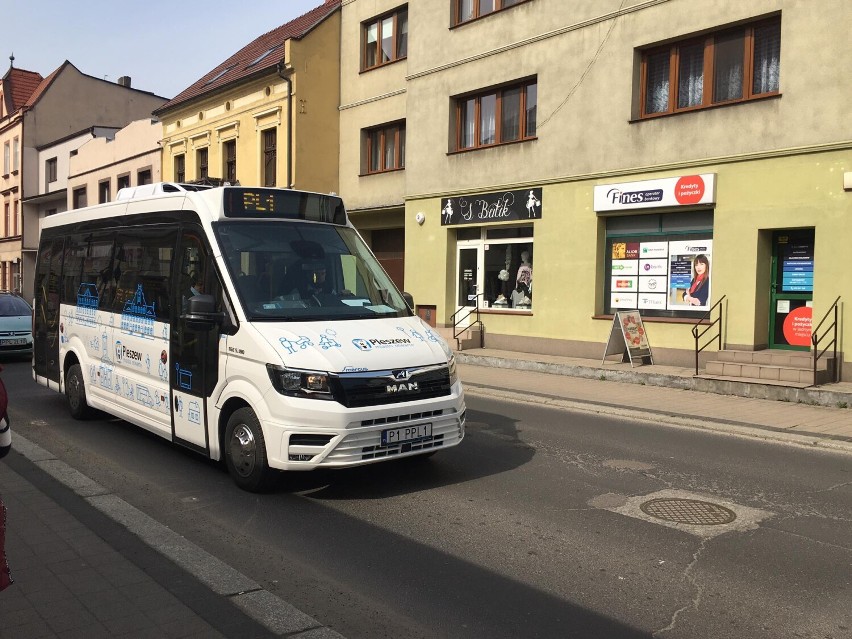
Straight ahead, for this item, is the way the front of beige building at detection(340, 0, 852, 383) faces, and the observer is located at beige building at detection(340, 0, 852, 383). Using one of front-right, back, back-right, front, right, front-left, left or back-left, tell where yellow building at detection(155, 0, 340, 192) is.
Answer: right

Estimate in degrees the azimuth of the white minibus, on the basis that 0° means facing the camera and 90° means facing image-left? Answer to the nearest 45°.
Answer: approximately 315°

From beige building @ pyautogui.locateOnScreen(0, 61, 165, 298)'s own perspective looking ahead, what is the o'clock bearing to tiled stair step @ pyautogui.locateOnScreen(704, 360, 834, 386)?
The tiled stair step is roughly at 10 o'clock from the beige building.

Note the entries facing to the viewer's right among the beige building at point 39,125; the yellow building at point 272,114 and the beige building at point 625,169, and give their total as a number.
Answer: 0

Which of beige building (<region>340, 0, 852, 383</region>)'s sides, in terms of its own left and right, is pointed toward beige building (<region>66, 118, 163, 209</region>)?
right

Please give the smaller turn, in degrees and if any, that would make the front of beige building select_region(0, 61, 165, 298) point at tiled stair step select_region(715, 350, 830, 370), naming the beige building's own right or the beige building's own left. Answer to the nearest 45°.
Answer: approximately 45° to the beige building's own left

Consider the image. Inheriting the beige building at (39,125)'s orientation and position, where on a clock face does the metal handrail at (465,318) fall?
The metal handrail is roughly at 10 o'clock from the beige building.

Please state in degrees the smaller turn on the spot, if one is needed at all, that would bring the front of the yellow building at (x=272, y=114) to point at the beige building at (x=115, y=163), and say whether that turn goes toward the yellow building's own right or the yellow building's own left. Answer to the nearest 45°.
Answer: approximately 90° to the yellow building's own right

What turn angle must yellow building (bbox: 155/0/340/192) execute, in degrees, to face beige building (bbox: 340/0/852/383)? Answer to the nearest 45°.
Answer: approximately 90° to its left

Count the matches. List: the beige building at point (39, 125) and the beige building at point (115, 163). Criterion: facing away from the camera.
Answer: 0

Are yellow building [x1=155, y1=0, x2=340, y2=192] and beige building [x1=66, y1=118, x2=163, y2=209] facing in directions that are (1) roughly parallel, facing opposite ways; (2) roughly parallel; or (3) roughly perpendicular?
roughly parallel

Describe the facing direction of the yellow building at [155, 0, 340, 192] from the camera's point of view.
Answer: facing the viewer and to the left of the viewer

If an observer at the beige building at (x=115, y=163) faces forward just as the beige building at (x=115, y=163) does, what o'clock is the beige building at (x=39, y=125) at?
the beige building at (x=39, y=125) is roughly at 4 o'clock from the beige building at (x=115, y=163).

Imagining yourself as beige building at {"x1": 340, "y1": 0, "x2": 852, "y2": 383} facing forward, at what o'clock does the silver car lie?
The silver car is roughly at 1 o'clock from the beige building.

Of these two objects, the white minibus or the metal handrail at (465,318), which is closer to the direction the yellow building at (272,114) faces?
the white minibus

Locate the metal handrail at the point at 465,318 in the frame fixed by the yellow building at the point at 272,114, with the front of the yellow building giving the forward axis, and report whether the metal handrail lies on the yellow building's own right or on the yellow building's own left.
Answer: on the yellow building's own left

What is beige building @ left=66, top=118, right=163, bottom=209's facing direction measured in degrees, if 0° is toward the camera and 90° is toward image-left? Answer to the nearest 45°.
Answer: approximately 45°

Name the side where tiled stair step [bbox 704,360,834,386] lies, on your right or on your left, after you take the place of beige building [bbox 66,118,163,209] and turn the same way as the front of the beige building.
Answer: on your left
